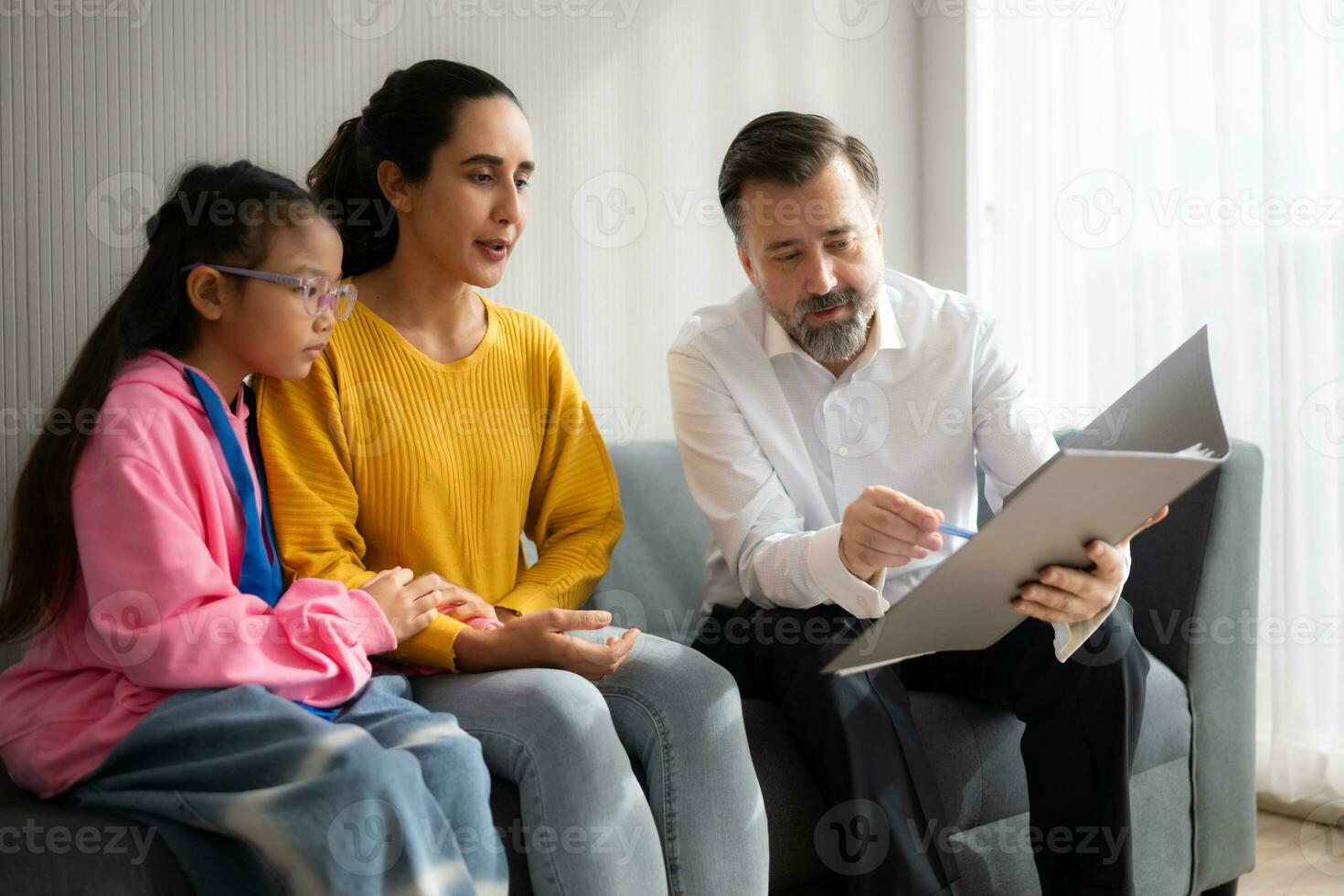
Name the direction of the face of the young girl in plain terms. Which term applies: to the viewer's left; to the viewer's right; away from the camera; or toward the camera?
to the viewer's right

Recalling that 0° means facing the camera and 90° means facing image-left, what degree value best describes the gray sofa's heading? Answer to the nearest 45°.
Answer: approximately 0°
